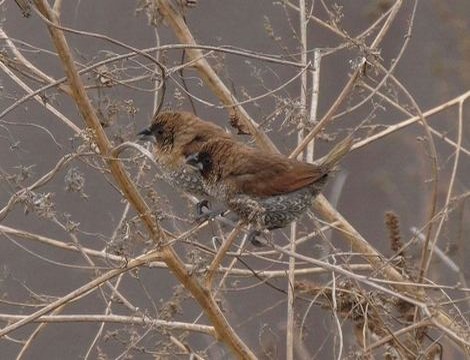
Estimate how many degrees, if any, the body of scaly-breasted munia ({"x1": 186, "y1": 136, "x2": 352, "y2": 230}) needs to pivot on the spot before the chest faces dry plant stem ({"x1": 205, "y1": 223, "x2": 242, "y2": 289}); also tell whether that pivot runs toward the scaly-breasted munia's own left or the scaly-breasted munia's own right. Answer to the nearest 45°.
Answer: approximately 45° to the scaly-breasted munia's own left

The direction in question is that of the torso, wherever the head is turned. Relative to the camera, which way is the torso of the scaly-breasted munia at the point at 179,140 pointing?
to the viewer's left

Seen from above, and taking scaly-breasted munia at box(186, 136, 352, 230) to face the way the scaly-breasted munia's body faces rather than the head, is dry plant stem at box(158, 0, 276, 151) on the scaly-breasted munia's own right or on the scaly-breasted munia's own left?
on the scaly-breasted munia's own right

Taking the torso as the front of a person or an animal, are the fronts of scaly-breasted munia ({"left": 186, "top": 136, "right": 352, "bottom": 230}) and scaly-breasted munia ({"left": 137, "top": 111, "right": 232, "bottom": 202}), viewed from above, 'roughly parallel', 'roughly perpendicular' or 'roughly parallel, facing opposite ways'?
roughly parallel

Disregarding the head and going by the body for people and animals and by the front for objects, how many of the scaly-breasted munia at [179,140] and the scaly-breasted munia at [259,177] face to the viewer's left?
2

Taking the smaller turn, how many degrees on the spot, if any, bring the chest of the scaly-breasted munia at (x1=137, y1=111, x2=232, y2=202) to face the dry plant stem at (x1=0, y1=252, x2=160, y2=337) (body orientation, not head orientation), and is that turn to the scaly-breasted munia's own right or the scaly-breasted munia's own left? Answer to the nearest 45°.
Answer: approximately 45° to the scaly-breasted munia's own left

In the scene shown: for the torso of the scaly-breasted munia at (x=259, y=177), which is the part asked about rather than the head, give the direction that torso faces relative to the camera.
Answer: to the viewer's left

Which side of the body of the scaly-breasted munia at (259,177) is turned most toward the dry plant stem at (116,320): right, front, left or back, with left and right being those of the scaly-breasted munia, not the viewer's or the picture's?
front

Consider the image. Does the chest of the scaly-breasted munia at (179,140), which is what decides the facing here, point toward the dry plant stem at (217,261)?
no

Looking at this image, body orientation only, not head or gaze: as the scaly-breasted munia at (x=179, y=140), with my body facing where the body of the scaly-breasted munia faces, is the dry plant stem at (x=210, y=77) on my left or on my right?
on my right
